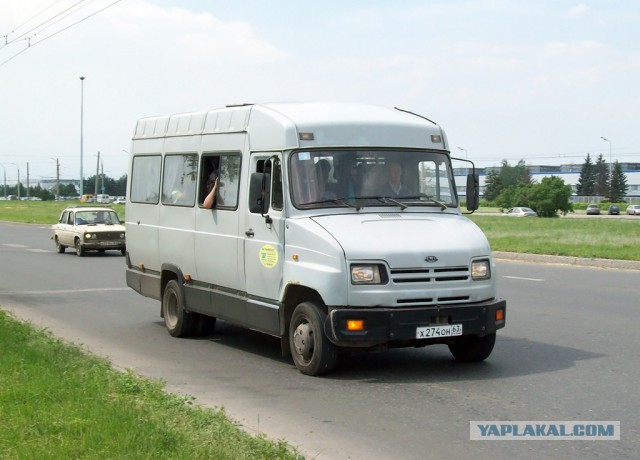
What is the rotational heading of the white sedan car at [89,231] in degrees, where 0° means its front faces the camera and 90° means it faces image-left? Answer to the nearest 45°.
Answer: approximately 315°

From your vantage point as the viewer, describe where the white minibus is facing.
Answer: facing the viewer and to the right of the viewer

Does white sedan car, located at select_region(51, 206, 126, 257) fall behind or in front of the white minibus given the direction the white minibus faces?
behind

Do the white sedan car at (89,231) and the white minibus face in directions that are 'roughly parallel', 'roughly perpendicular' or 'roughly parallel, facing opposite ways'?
roughly parallel

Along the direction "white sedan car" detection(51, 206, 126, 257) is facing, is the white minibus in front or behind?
in front

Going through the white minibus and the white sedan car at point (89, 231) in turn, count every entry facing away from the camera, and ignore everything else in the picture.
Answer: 0
